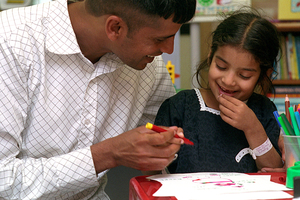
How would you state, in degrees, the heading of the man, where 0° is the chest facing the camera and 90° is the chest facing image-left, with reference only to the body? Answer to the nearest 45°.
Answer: approximately 315°

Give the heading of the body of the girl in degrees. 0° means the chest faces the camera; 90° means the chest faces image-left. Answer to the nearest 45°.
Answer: approximately 0°

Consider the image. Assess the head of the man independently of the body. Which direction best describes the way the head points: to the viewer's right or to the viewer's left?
to the viewer's right
